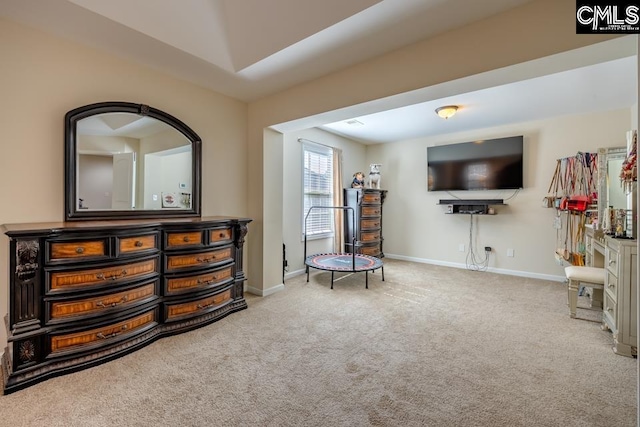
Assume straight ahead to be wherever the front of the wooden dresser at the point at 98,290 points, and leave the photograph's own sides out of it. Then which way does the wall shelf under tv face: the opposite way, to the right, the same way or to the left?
to the right

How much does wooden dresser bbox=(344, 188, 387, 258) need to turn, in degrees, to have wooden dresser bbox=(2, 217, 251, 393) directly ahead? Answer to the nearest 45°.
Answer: approximately 90° to its right

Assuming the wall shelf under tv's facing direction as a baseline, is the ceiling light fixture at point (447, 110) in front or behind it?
in front

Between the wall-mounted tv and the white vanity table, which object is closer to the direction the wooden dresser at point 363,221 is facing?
the white vanity table

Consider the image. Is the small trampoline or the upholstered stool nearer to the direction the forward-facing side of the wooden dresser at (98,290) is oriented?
the upholstered stool

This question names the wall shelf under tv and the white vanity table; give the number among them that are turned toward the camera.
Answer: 1

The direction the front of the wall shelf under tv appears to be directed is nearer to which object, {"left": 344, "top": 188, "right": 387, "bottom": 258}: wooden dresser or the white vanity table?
the white vanity table

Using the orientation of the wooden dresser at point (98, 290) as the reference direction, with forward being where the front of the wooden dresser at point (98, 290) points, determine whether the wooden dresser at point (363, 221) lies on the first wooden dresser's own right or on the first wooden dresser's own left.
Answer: on the first wooden dresser's own left

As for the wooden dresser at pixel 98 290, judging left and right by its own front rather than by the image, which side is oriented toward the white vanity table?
front

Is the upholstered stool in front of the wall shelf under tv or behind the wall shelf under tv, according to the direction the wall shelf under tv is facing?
in front

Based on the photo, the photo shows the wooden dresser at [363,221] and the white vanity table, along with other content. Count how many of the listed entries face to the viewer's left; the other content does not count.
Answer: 1

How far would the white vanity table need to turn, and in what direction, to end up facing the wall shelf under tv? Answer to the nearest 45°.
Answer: approximately 45° to its right

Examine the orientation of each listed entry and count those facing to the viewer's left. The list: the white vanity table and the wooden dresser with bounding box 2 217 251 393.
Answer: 1

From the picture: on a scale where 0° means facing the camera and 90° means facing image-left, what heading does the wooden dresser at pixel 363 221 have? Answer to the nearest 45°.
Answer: approximately 315°
